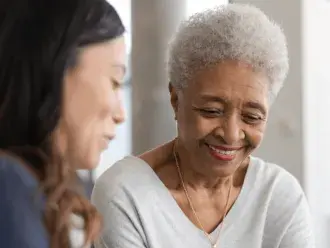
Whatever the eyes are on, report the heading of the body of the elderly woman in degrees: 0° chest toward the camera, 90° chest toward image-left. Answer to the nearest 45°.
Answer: approximately 0°

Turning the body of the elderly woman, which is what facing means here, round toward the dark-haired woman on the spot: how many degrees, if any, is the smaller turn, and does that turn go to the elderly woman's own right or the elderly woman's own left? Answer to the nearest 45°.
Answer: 0° — they already face them

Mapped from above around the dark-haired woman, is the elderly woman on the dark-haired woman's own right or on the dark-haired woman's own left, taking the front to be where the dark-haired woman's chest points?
on the dark-haired woman's own left

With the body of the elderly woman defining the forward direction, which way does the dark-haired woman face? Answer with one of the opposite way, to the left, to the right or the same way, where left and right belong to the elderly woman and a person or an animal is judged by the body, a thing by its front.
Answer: to the left

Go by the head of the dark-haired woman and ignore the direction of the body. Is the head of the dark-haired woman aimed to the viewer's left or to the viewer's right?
to the viewer's right

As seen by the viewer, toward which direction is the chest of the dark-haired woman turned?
to the viewer's right

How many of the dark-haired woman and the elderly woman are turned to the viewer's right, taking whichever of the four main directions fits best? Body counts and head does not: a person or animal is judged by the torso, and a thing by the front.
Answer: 1
